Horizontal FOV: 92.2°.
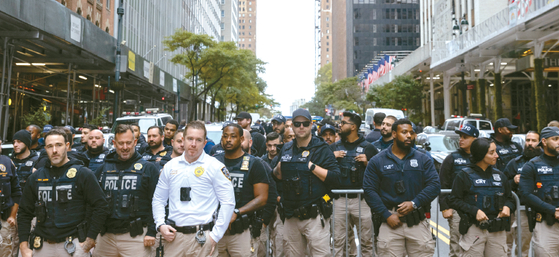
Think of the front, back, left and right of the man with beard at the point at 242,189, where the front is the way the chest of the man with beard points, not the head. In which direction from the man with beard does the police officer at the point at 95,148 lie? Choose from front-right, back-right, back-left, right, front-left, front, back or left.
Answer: right

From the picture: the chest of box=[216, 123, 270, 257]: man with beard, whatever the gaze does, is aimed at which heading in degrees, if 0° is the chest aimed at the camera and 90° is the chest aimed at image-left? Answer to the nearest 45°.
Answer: approximately 45°

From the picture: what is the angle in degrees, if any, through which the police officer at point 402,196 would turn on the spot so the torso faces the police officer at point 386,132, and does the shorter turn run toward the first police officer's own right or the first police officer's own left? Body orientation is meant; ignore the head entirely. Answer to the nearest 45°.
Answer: approximately 180°

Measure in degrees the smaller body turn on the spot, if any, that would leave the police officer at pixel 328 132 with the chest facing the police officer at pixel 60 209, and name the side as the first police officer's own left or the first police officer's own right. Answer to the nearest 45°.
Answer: approximately 45° to the first police officer's own right

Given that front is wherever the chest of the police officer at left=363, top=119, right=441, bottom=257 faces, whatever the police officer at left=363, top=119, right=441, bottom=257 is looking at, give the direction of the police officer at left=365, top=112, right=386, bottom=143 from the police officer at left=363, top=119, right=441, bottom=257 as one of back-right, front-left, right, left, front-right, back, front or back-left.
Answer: back

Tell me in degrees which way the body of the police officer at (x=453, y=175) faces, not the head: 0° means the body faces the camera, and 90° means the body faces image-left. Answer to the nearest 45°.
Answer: approximately 315°

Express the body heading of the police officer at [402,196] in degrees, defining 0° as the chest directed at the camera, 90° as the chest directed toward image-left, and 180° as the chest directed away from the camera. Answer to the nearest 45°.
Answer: approximately 0°

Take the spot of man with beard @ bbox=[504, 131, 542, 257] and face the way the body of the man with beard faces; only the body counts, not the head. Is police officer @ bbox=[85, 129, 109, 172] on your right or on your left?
on your right

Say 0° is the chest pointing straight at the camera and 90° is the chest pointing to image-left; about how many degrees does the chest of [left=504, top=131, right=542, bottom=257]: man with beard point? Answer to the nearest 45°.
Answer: approximately 0°
